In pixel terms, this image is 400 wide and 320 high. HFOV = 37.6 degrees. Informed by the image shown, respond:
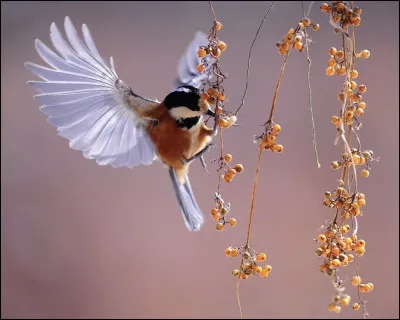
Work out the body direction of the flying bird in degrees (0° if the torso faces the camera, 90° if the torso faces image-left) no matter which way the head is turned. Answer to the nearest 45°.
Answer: approximately 315°
